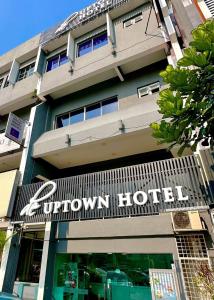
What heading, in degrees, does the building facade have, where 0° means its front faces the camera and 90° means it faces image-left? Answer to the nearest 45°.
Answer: approximately 45°
